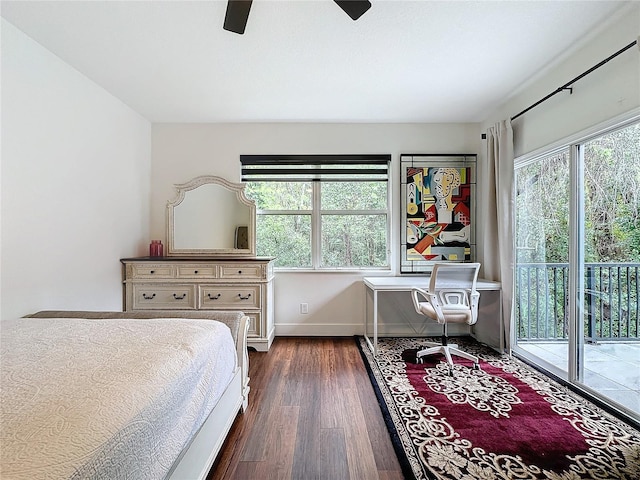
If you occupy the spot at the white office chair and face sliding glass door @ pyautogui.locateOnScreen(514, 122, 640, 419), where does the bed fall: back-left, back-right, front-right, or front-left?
back-right

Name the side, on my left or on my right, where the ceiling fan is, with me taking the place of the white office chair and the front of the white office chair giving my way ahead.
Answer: on my left

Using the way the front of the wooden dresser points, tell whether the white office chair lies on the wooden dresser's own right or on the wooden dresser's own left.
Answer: on the wooden dresser's own left

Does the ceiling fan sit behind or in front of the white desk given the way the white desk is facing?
in front

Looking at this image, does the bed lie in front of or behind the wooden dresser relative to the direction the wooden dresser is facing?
in front

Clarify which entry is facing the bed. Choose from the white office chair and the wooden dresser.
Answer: the wooden dresser

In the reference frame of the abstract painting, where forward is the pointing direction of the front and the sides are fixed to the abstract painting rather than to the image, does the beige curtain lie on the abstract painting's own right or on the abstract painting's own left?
on the abstract painting's own left

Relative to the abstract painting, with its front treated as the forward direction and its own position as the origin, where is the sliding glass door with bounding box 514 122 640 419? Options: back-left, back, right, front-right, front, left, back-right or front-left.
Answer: front-left
